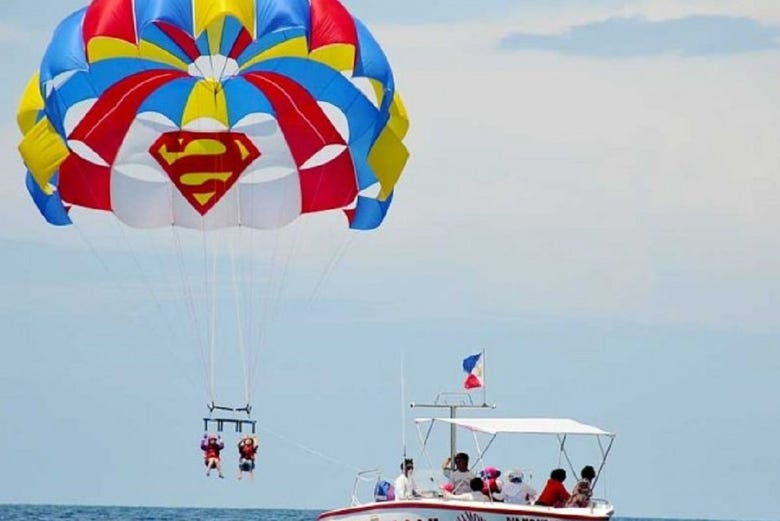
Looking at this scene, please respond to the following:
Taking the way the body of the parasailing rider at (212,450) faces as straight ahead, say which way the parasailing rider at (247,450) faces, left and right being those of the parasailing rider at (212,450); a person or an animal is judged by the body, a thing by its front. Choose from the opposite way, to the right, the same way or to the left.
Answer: the same way

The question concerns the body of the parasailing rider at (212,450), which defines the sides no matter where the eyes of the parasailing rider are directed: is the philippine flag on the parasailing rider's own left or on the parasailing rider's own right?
on the parasailing rider's own left

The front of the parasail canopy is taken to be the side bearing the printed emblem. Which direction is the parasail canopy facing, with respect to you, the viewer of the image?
facing the viewer

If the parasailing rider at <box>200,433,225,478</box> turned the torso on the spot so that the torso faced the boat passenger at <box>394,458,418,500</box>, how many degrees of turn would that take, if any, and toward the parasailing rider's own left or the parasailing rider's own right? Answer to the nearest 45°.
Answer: approximately 90° to the parasailing rider's own left

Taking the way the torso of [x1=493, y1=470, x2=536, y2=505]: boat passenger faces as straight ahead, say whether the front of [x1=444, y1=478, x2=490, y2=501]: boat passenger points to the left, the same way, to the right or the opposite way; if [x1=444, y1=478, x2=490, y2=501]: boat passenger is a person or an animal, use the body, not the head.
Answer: the same way

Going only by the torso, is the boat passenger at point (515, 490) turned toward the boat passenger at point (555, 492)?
no

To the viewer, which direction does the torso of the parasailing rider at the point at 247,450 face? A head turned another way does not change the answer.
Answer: toward the camera
